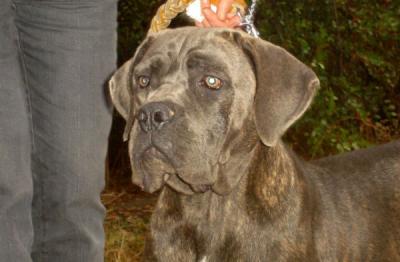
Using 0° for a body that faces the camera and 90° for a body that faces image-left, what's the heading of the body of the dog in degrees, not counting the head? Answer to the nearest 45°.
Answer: approximately 45°
